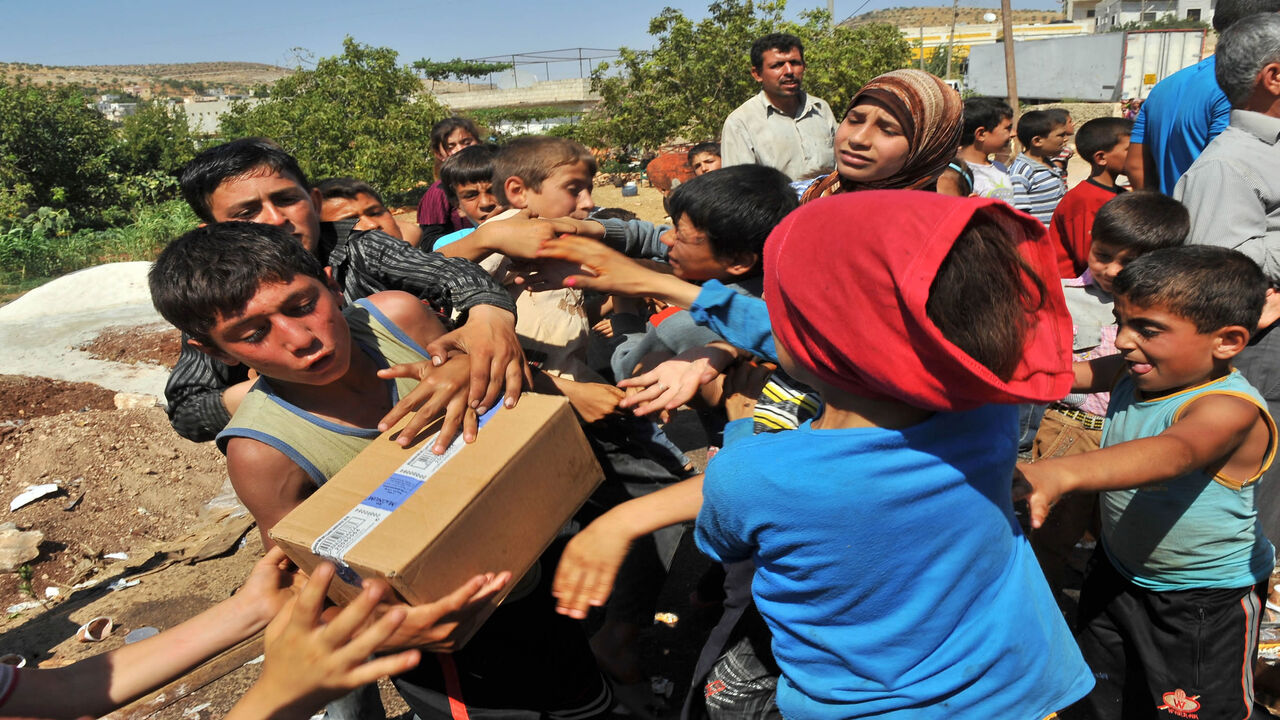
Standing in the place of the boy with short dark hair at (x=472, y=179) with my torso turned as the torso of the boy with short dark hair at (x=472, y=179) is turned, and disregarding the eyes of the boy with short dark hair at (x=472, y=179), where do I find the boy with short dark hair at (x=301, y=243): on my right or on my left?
on my right

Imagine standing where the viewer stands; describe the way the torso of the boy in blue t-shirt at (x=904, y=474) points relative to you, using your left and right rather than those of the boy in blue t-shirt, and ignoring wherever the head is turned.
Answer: facing away from the viewer

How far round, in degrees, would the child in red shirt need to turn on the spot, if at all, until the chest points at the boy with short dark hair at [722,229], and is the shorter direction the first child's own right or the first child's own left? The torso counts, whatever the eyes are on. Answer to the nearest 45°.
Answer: approximately 90° to the first child's own right

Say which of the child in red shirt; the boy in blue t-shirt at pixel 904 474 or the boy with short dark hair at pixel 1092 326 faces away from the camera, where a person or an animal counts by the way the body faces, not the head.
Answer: the boy in blue t-shirt

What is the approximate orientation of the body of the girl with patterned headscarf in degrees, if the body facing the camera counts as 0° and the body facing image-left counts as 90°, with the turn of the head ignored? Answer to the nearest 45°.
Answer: approximately 45°

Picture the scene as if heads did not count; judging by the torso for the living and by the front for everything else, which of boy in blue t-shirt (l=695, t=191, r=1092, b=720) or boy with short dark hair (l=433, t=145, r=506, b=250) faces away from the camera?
the boy in blue t-shirt

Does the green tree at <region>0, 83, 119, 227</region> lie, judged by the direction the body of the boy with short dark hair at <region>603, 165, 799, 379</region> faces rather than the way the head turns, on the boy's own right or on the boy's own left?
on the boy's own right

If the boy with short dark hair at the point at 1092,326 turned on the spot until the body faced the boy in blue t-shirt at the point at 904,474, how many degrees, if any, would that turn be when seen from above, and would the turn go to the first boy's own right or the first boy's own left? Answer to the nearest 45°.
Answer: approximately 45° to the first boy's own left

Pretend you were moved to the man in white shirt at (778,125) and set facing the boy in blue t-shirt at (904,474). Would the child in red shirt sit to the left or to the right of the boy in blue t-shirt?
left

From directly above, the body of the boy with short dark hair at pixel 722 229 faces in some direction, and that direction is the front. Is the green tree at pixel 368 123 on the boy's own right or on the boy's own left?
on the boy's own right
